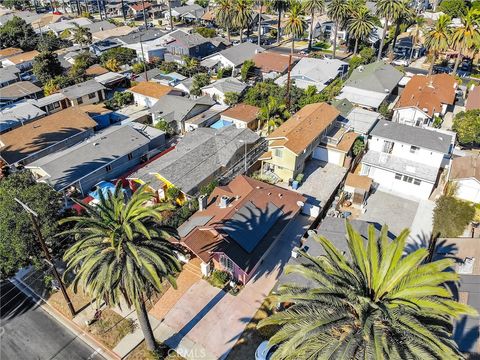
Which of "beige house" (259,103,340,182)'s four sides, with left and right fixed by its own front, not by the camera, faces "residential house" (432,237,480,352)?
left

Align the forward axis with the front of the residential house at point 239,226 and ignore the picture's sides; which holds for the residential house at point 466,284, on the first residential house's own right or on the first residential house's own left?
on the first residential house's own left

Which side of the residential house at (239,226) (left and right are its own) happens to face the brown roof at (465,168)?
back

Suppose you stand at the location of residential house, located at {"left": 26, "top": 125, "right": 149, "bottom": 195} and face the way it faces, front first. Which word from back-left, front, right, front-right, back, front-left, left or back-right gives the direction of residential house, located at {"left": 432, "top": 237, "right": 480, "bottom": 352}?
left

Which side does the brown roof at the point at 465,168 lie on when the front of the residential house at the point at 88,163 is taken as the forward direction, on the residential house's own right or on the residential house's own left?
on the residential house's own left

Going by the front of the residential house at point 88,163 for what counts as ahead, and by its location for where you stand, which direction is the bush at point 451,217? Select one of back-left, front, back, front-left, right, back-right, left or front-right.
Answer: left

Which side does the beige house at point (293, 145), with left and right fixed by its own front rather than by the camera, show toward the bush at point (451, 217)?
left

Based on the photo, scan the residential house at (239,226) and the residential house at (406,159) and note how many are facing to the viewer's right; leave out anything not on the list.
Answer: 0

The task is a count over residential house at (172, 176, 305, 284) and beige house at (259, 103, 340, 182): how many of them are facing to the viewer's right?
0

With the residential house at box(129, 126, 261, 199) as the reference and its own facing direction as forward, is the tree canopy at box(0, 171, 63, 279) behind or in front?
in front

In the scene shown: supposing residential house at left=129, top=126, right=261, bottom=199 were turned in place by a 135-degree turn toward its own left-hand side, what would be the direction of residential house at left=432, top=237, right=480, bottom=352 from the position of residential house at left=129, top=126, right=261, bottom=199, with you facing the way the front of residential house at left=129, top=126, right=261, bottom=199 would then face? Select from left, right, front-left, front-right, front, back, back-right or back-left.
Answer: front-right
